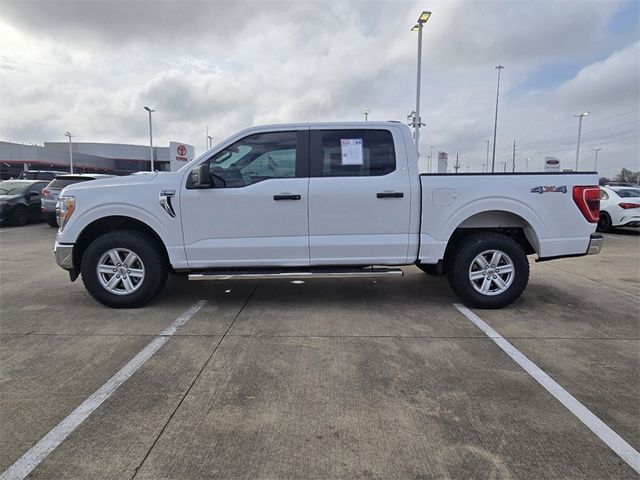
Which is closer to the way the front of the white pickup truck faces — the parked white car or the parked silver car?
the parked silver car

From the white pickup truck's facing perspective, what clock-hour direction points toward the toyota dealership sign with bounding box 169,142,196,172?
The toyota dealership sign is roughly at 2 o'clock from the white pickup truck.

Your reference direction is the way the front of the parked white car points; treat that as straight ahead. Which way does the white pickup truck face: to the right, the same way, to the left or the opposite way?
to the left

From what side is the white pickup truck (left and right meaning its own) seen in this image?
left

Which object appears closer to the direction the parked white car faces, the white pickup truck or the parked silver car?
the parked silver car

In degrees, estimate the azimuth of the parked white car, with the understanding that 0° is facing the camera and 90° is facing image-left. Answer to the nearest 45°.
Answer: approximately 135°

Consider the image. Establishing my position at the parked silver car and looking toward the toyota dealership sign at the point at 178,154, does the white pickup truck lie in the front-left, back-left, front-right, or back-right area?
back-right

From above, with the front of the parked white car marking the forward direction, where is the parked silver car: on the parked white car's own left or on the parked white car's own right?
on the parked white car's own left

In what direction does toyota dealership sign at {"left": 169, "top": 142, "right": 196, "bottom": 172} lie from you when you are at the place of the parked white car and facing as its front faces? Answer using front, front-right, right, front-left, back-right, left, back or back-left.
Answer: front-left

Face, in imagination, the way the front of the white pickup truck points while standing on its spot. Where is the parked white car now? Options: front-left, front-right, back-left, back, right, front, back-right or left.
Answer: back-right

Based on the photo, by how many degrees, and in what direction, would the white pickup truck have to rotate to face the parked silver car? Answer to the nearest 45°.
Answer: approximately 45° to its right

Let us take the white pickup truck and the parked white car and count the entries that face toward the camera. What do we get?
0

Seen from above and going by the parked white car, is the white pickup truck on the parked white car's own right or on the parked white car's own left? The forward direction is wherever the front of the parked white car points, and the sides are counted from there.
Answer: on the parked white car's own left

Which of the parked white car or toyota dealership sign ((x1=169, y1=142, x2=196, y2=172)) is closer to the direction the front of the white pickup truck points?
the toyota dealership sign
